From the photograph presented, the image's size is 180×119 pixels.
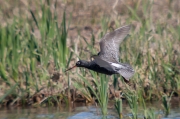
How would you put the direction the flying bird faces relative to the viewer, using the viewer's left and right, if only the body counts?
facing to the left of the viewer
